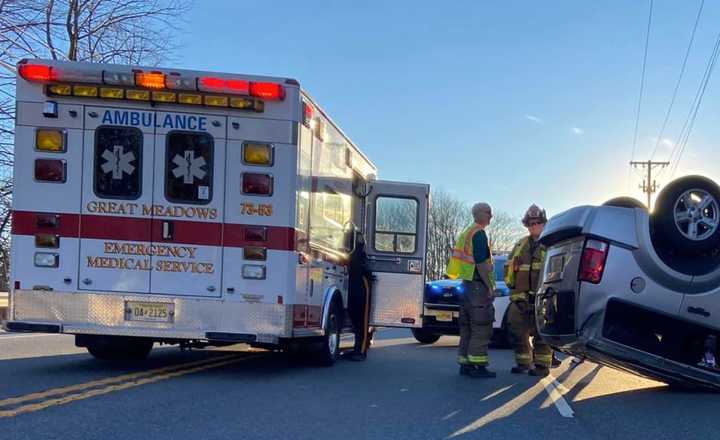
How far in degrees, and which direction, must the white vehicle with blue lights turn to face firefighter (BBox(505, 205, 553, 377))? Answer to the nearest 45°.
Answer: approximately 45° to its left

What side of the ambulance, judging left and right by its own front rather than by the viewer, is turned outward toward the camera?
back

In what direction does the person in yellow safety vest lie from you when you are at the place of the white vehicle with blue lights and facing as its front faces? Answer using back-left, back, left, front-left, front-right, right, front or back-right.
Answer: front-left

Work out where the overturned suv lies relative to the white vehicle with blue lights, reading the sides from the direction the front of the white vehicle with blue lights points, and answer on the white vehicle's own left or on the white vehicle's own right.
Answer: on the white vehicle's own left
